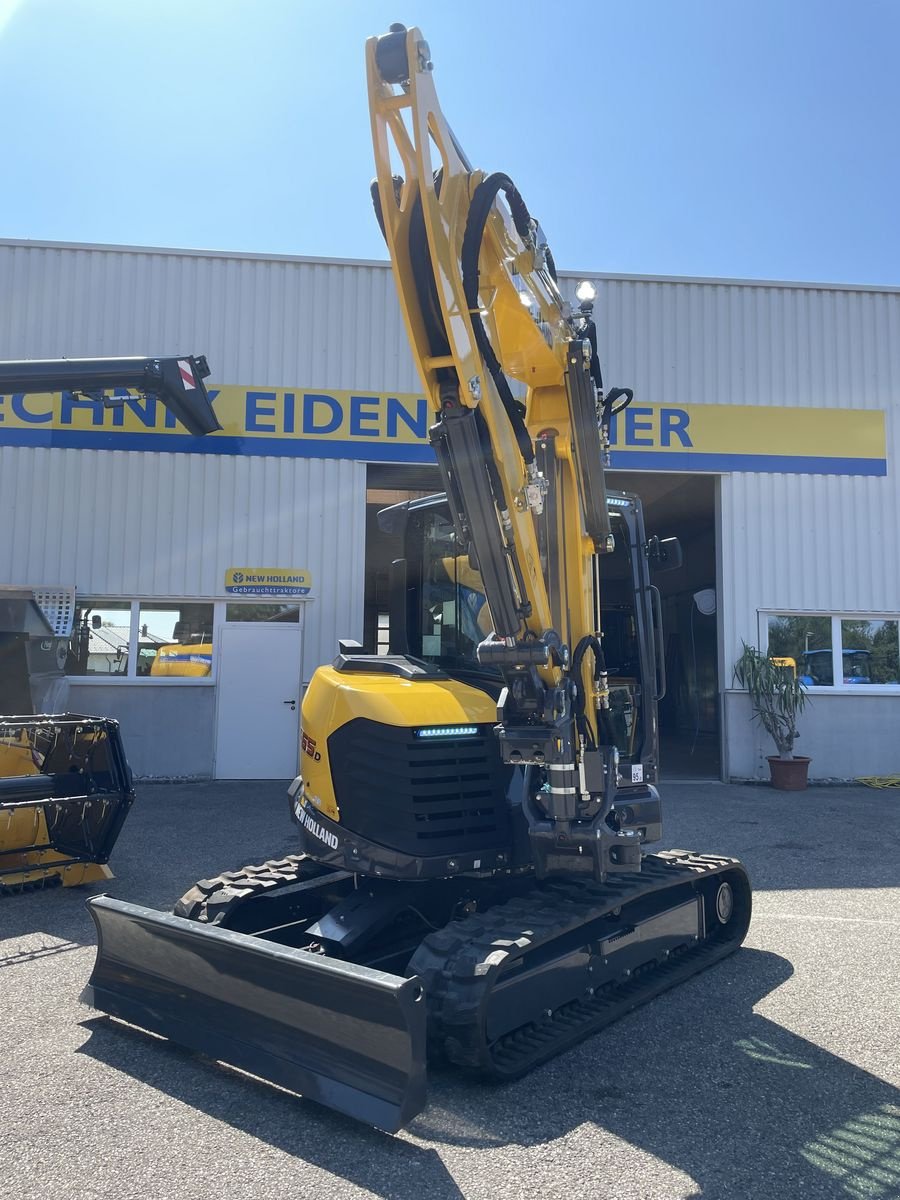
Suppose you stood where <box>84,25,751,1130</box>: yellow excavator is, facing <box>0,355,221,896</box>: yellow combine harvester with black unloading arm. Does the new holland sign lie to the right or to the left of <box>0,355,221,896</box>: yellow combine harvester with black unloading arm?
right

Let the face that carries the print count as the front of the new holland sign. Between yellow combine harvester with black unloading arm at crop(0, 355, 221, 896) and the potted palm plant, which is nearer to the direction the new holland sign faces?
the yellow combine harvester with black unloading arm

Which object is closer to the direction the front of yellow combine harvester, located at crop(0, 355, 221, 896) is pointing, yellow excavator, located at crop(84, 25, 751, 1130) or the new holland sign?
the yellow excavator

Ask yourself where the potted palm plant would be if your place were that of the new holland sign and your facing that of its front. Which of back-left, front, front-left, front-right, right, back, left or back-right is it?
left

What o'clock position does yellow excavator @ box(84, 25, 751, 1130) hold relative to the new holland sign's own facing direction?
The yellow excavator is roughly at 12 o'clock from the new holland sign.
